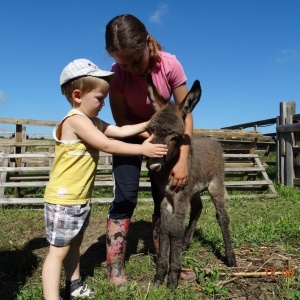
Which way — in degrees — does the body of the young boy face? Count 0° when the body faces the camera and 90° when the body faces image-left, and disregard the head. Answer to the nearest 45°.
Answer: approximately 270°

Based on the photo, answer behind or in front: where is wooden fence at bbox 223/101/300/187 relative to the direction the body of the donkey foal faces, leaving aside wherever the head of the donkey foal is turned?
behind

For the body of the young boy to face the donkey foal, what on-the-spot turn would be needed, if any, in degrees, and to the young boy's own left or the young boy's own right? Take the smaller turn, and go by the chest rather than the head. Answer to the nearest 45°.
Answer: approximately 45° to the young boy's own left

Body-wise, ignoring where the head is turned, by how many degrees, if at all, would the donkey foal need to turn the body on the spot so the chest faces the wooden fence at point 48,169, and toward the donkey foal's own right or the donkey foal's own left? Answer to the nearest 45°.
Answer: approximately 90° to the donkey foal's own right

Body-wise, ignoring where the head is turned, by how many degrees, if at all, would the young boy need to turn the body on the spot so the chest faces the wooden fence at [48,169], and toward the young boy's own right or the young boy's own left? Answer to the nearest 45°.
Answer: approximately 90° to the young boy's own left

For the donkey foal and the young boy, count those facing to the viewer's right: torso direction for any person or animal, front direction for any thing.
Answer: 1

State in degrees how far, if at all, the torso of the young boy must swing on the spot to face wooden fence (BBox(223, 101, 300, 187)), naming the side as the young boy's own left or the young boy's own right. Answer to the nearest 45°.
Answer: approximately 45° to the young boy's own left

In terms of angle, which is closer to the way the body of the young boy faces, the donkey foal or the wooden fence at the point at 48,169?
the donkey foal
